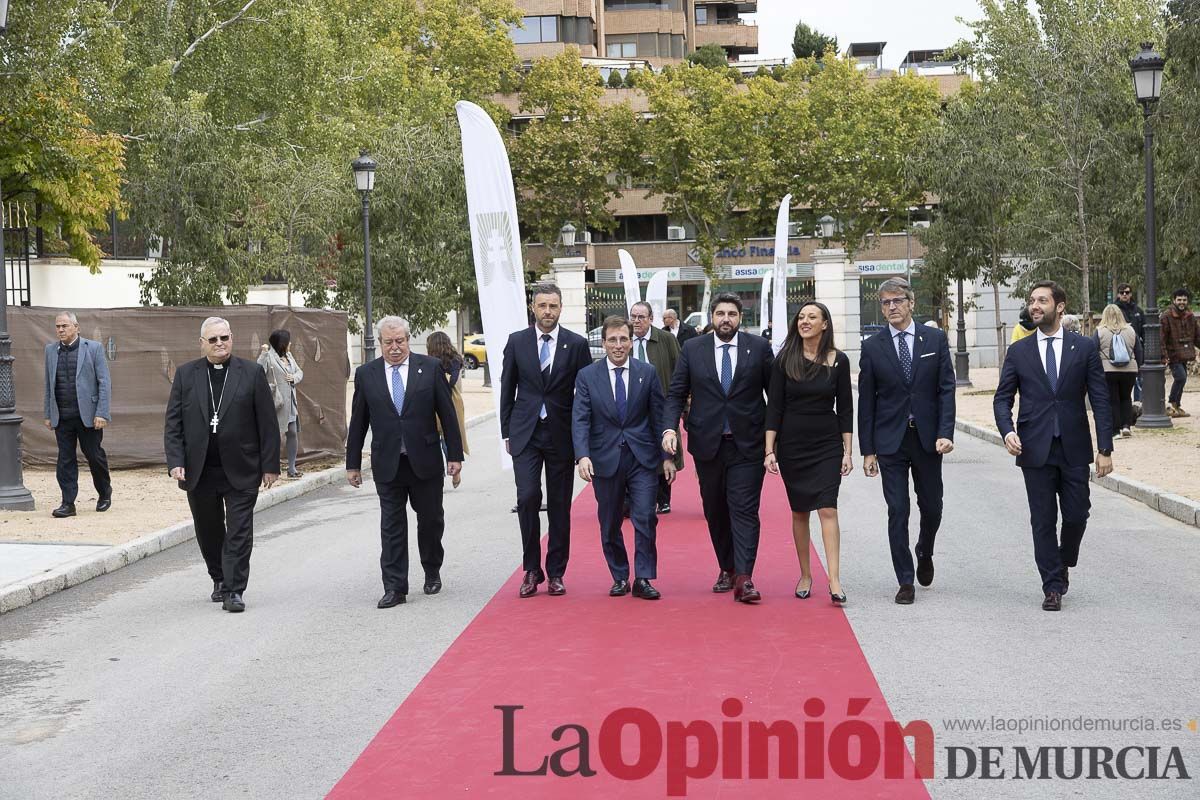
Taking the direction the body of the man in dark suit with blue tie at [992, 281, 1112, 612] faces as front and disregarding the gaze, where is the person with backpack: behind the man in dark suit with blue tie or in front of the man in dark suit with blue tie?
behind

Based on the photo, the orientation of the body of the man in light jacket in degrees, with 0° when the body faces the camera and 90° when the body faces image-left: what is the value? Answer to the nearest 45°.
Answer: approximately 45°

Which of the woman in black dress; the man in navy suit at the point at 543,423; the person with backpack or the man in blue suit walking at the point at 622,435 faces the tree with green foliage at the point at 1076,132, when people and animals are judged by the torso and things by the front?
the person with backpack

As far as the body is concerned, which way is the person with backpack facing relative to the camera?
away from the camera

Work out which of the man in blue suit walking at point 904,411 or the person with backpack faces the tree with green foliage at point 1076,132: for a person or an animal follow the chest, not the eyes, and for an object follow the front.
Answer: the person with backpack

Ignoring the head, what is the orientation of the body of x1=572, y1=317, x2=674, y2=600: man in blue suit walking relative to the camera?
toward the camera

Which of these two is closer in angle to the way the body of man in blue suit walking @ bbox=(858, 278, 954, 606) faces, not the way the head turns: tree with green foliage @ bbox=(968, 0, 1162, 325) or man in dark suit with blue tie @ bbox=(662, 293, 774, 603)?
the man in dark suit with blue tie

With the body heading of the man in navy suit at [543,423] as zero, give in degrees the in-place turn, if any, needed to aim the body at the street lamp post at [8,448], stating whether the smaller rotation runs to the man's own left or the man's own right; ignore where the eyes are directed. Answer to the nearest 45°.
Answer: approximately 135° to the man's own right

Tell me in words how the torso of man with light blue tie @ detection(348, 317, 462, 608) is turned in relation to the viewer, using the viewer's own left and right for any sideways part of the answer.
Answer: facing the viewer

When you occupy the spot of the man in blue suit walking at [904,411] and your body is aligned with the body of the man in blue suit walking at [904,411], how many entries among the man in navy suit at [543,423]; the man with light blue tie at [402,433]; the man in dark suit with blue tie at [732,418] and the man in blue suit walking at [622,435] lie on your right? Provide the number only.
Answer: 4

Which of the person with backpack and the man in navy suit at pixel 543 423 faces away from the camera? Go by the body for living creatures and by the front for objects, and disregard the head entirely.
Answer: the person with backpack
